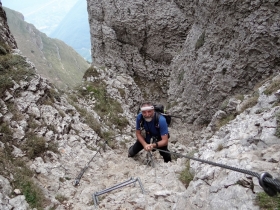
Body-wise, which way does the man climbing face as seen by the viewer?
toward the camera
